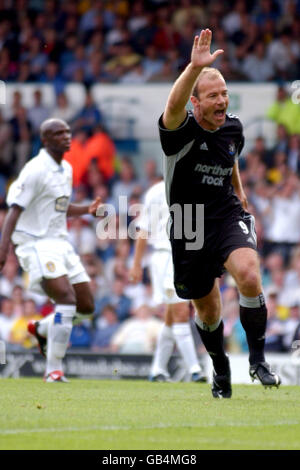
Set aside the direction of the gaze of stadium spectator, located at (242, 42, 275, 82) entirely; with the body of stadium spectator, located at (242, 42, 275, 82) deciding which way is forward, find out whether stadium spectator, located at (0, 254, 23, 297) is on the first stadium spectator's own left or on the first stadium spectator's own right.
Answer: on the first stadium spectator's own right

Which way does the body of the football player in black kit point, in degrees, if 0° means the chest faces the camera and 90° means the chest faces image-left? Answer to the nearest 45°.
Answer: approximately 315°

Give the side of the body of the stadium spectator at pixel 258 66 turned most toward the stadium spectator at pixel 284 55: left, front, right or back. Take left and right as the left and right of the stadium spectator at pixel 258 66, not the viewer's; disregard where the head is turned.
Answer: left

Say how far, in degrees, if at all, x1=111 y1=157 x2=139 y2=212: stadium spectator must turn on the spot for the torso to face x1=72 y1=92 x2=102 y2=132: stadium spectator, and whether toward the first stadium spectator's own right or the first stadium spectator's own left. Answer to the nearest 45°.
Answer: approximately 135° to the first stadium spectator's own right

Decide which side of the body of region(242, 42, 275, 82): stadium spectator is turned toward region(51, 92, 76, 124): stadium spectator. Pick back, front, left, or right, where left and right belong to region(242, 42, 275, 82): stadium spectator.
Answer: right

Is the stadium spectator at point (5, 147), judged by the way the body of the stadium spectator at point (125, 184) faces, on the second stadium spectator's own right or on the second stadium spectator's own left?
on the second stadium spectator's own right

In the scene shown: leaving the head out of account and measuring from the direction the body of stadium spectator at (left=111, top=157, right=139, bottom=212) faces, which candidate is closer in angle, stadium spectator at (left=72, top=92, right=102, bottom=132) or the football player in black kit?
the football player in black kit

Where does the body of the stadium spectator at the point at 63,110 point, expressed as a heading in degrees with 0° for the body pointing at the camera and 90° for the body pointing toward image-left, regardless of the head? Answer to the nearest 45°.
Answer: approximately 0°

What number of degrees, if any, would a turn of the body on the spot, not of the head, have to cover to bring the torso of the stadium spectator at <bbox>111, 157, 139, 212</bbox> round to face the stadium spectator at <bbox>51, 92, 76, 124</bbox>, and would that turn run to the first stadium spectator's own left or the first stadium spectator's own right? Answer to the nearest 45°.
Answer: approximately 135° to the first stadium spectator's own right

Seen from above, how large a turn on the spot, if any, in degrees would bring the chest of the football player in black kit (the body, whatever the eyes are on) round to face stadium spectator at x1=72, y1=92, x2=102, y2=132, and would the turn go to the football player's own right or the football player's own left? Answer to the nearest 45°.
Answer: approximately 135° to the football player's own left
